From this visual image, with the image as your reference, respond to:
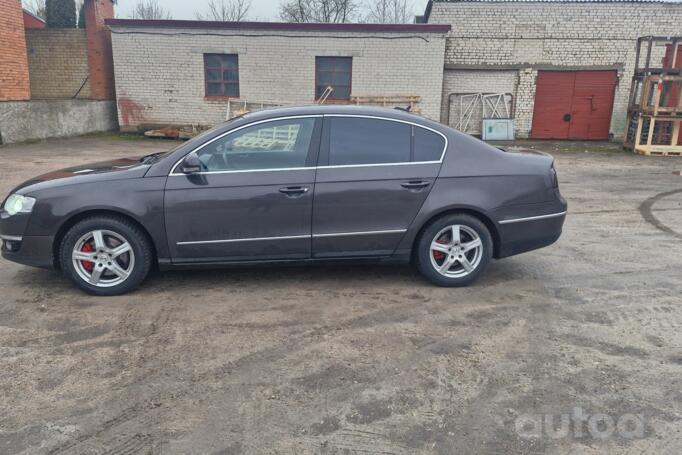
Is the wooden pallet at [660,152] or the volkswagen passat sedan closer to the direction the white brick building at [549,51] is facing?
the volkswagen passat sedan

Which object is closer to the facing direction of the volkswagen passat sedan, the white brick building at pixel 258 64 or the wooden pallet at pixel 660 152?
the white brick building

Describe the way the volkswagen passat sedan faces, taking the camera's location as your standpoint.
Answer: facing to the left of the viewer

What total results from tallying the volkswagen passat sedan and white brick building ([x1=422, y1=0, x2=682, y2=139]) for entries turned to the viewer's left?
1

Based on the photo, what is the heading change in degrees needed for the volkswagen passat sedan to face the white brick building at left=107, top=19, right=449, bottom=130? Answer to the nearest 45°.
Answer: approximately 90° to its right

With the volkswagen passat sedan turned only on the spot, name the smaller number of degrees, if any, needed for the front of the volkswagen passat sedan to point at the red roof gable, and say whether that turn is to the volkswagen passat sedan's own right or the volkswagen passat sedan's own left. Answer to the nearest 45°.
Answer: approximately 45° to the volkswagen passat sedan's own right

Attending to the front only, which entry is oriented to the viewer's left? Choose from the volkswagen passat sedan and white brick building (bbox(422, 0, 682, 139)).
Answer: the volkswagen passat sedan

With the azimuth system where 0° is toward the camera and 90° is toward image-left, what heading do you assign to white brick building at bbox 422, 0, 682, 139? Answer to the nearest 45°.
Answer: approximately 0°

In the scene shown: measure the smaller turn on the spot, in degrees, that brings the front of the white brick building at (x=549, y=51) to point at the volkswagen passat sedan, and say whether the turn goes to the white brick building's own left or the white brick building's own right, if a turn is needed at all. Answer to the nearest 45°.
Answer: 0° — it already faces it

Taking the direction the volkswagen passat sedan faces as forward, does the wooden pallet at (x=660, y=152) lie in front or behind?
behind

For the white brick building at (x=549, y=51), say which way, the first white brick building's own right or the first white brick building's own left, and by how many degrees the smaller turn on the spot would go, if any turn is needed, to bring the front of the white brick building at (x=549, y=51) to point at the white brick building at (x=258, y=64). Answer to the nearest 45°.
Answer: approximately 45° to the first white brick building's own right

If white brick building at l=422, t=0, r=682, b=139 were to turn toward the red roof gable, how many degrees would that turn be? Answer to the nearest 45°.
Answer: approximately 90° to its right

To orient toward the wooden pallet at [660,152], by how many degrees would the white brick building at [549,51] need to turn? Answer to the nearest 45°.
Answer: approximately 45° to its left
